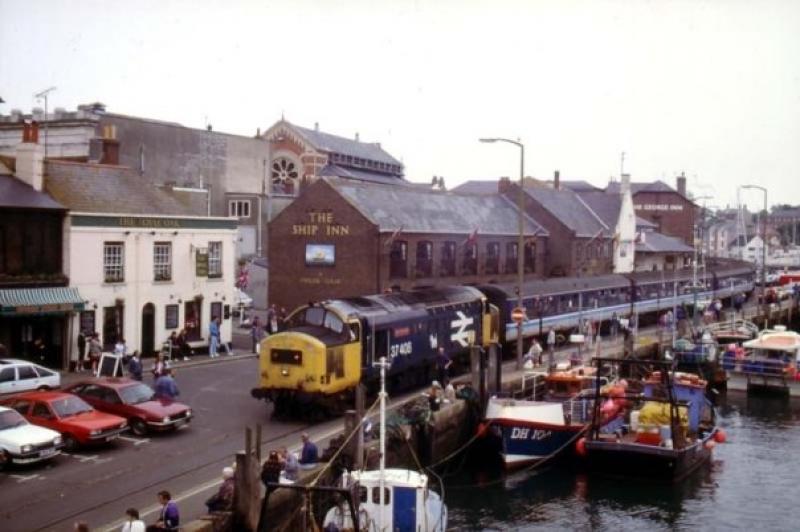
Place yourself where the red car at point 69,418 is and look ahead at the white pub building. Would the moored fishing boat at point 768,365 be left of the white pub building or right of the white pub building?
right

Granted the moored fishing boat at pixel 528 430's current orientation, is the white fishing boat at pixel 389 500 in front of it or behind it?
in front

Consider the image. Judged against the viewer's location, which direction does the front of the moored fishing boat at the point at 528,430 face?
facing the viewer and to the left of the viewer

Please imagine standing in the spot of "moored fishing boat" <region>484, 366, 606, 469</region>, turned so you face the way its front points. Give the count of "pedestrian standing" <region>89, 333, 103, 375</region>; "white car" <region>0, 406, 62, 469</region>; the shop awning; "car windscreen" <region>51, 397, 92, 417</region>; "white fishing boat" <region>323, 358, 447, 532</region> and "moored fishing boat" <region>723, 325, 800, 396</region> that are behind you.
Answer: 1

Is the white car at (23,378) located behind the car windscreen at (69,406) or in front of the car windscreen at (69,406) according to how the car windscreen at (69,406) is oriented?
behind

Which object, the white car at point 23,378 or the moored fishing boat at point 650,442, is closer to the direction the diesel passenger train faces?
the white car

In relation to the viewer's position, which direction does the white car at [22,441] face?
facing the viewer and to the right of the viewer

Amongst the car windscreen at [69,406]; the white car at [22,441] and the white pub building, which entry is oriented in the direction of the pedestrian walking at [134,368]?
the white pub building

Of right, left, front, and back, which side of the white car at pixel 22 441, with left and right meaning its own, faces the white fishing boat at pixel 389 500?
front

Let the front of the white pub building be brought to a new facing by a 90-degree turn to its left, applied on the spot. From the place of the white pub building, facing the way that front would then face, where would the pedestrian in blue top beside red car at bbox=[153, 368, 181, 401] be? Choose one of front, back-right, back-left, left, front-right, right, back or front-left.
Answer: right

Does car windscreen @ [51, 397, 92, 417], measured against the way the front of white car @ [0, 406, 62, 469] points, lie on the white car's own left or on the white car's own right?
on the white car's own left

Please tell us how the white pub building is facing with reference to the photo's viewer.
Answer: facing the viewer

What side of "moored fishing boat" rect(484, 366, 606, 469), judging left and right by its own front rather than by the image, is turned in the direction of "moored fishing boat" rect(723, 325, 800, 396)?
back

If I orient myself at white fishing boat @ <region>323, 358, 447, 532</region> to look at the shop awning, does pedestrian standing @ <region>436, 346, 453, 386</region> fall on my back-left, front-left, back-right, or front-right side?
front-right

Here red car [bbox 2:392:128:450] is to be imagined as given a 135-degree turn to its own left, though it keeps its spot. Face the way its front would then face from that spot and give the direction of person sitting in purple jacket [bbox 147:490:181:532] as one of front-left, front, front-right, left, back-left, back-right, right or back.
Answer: back

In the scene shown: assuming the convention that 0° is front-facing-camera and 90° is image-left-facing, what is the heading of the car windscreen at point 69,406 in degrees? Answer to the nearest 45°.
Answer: approximately 315°
